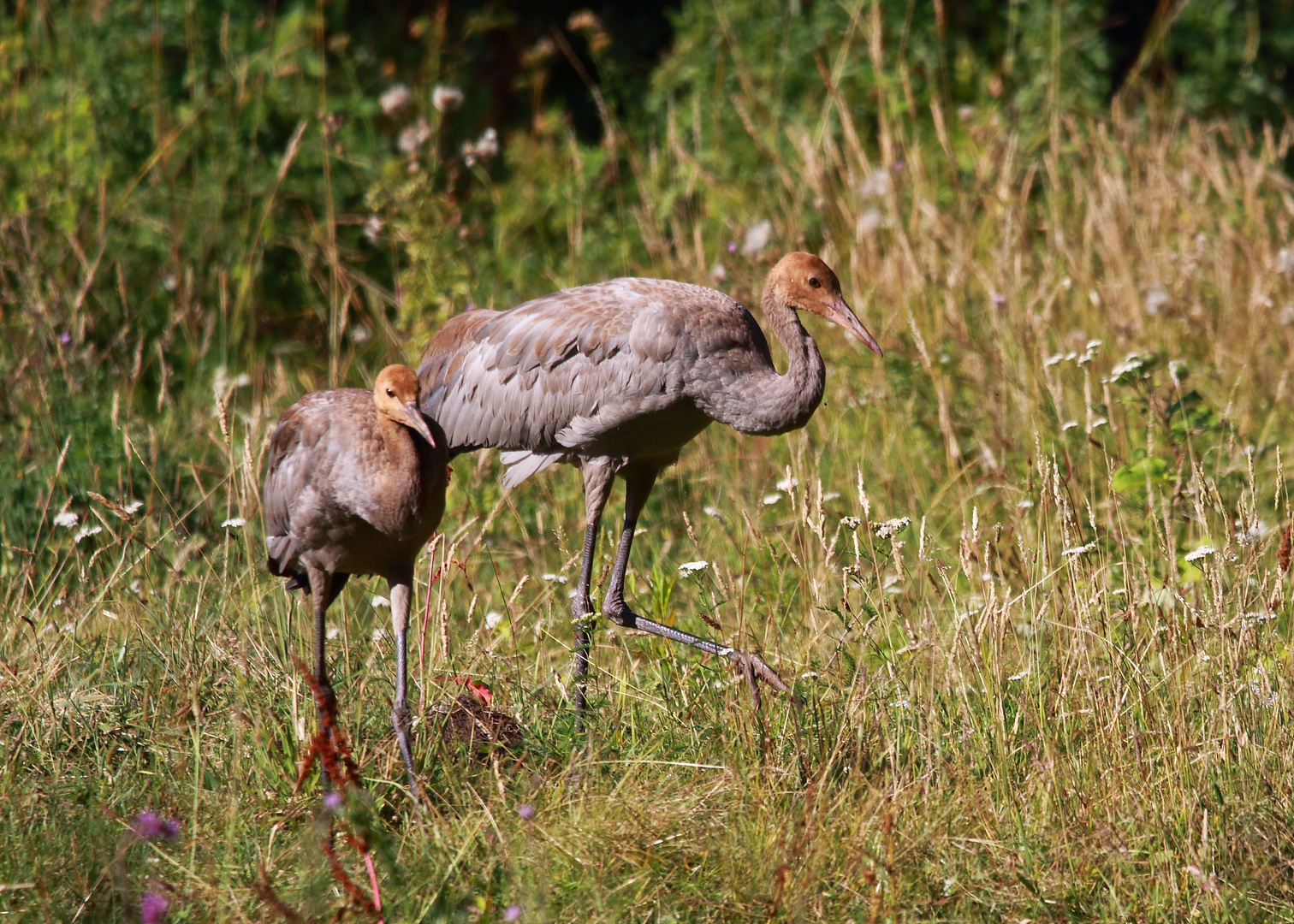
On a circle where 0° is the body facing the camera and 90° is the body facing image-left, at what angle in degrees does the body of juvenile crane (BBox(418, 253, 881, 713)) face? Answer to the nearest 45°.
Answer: approximately 270°

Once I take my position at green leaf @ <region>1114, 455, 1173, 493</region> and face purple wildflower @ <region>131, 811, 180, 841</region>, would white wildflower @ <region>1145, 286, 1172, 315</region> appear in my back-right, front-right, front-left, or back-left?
back-right

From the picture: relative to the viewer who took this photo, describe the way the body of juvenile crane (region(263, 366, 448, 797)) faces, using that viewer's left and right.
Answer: facing the viewer and to the right of the viewer

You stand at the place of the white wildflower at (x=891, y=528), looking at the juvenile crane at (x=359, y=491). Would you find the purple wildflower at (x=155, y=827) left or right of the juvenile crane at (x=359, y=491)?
left

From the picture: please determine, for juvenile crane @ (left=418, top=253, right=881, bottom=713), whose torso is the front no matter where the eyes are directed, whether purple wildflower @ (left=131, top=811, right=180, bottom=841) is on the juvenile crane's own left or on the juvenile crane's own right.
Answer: on the juvenile crane's own right

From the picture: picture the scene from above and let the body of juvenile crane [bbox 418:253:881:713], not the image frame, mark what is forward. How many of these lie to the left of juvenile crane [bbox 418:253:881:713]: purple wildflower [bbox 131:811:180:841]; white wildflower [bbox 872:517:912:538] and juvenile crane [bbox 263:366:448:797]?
0

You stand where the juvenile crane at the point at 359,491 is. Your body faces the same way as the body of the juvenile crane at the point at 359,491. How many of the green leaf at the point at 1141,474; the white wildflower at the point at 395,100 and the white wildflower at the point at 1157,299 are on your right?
0

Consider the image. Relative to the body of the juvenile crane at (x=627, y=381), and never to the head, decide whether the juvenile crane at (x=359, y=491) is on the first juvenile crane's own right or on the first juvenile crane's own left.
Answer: on the first juvenile crane's own right

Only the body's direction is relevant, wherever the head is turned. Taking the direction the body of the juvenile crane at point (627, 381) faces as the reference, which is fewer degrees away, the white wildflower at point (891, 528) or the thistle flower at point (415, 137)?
the white wildflower

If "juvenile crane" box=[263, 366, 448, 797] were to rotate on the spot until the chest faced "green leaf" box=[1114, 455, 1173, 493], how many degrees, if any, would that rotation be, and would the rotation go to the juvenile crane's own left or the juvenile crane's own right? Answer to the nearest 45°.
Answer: approximately 45° to the juvenile crane's own left

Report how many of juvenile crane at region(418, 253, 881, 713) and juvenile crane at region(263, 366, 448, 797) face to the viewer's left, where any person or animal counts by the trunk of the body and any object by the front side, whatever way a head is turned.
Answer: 0

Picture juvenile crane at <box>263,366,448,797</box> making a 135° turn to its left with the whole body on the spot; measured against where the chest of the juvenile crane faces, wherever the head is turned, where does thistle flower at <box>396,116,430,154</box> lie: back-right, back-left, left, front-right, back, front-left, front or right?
front

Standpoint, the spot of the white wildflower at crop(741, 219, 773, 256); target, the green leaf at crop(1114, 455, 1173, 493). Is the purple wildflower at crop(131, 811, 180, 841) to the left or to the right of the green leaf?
right
